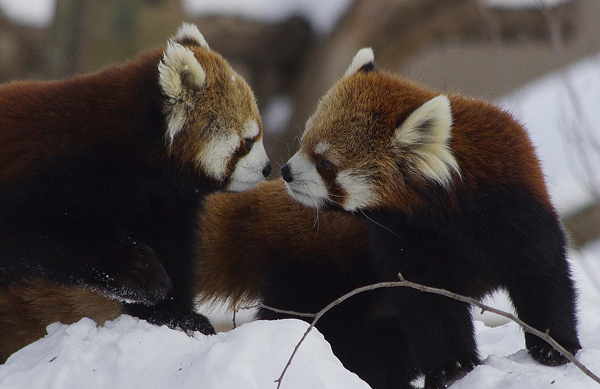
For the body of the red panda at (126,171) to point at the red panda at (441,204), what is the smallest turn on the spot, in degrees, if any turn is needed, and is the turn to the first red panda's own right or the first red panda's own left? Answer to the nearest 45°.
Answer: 0° — it already faces it

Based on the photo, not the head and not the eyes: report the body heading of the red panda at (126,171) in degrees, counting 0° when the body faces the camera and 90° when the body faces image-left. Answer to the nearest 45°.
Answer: approximately 270°
